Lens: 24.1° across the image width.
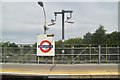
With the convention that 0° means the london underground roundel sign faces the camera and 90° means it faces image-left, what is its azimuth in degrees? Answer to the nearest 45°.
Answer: approximately 0°
